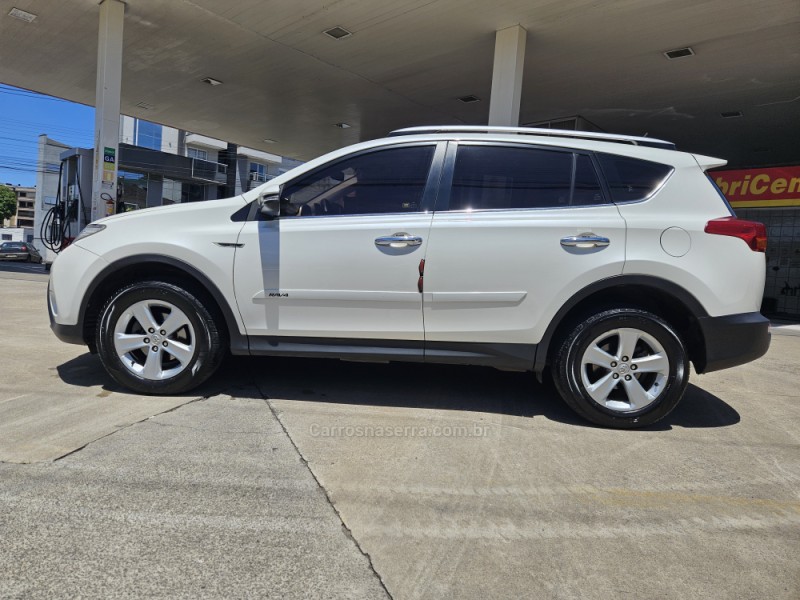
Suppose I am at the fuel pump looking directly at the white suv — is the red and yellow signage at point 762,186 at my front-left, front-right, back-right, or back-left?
front-left

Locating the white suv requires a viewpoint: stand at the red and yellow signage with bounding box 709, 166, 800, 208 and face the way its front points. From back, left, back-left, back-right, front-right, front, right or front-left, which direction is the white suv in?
front

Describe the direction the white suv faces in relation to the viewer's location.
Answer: facing to the left of the viewer

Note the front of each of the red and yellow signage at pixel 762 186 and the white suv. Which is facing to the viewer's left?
the white suv

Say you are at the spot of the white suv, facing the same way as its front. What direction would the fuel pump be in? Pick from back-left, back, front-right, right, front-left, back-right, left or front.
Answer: front-right

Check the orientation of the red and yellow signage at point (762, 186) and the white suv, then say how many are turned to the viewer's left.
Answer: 1

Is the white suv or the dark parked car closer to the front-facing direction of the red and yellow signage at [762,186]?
the white suv

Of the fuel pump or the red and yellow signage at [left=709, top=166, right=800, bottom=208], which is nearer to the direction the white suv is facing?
the fuel pump

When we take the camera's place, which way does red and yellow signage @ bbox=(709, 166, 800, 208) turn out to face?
facing the viewer

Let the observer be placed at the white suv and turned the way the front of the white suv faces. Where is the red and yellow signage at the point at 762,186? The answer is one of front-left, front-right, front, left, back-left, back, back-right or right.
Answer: back-right

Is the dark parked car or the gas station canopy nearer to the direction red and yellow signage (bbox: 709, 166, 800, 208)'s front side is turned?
the gas station canopy

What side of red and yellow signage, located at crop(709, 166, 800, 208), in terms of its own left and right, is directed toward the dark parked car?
right

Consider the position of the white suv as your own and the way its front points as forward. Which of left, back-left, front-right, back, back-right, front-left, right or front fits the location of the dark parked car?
front-right
